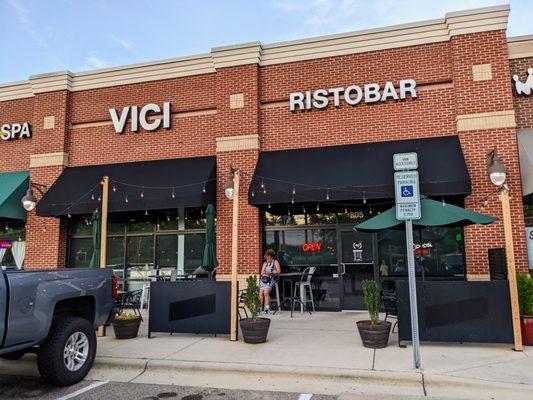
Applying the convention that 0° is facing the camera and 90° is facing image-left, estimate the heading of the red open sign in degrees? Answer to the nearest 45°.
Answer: approximately 0°

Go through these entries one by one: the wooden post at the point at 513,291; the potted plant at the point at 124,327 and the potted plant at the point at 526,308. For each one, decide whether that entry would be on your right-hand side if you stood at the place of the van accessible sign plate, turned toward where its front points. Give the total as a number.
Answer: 1

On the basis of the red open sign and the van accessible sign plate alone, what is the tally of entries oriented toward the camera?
2

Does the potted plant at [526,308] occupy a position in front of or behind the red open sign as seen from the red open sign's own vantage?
in front

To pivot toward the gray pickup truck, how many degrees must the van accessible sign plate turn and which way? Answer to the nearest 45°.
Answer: approximately 90° to its right

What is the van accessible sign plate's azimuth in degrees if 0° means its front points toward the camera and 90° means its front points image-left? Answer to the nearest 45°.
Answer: approximately 0°

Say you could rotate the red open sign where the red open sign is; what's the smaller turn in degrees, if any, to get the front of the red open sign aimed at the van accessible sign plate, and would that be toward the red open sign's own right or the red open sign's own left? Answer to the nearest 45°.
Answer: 0° — it already faces it
